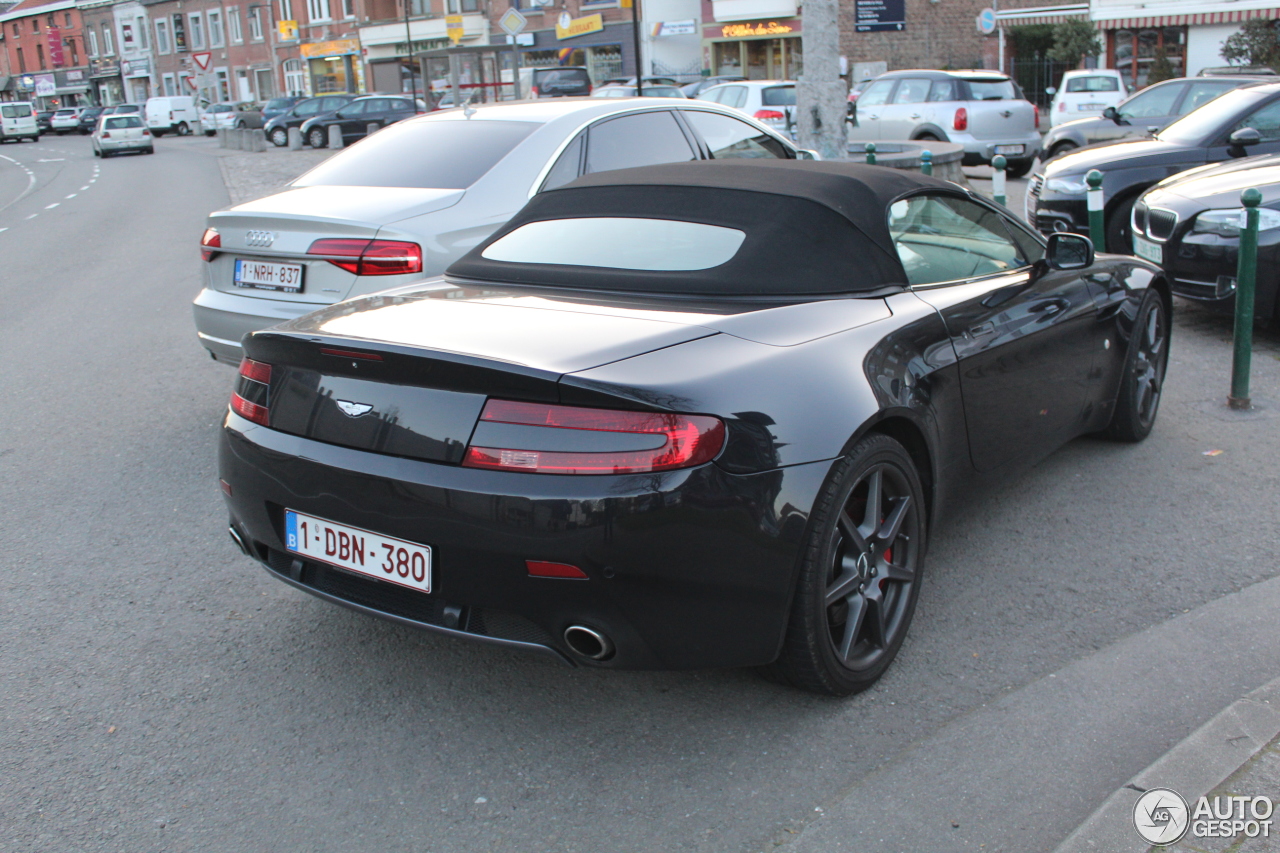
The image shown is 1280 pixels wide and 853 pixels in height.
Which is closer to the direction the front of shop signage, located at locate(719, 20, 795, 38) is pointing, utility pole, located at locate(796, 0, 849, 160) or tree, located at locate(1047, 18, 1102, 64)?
the utility pole

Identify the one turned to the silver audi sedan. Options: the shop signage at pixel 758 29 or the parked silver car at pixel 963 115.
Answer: the shop signage

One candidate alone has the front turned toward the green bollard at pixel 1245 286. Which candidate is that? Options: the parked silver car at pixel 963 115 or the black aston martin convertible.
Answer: the black aston martin convertible

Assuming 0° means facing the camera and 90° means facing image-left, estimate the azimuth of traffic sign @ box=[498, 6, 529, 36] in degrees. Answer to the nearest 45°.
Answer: approximately 0°

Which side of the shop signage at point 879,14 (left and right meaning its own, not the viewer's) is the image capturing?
front

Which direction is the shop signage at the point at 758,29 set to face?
toward the camera

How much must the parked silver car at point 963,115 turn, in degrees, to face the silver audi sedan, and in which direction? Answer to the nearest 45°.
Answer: approximately 135° to its left

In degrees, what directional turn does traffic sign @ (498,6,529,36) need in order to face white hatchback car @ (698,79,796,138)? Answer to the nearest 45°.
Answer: approximately 45° to its left

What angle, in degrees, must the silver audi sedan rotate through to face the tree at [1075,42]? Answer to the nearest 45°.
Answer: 0° — it already faces it

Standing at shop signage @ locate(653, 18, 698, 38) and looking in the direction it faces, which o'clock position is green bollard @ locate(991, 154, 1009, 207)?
The green bollard is roughly at 12 o'clock from the shop signage.

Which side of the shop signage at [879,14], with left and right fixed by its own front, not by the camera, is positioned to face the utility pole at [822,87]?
front

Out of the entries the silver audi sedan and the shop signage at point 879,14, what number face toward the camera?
1

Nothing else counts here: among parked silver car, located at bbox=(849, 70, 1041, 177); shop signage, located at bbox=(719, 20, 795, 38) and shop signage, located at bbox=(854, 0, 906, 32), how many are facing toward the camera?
2

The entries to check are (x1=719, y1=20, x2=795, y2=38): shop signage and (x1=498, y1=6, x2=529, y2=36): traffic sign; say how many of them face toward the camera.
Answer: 2

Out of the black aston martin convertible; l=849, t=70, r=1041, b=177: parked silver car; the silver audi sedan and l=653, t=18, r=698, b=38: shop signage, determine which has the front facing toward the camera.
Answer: the shop signage

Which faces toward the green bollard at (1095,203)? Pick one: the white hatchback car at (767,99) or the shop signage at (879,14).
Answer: the shop signage

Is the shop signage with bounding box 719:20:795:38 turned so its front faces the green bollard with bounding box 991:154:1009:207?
yes

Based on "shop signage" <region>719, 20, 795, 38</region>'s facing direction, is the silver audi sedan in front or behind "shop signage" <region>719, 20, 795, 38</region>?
in front

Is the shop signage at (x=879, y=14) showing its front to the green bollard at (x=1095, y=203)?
yes

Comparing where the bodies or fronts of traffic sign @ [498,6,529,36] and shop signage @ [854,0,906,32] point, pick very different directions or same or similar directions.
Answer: same or similar directions

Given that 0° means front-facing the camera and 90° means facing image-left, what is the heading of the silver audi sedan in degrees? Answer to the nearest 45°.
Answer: approximately 225°

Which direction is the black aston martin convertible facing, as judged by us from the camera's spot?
facing away from the viewer and to the right of the viewer

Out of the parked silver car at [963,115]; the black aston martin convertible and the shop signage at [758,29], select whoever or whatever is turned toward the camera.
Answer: the shop signage

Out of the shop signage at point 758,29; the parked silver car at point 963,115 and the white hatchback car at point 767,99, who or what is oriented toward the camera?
the shop signage
